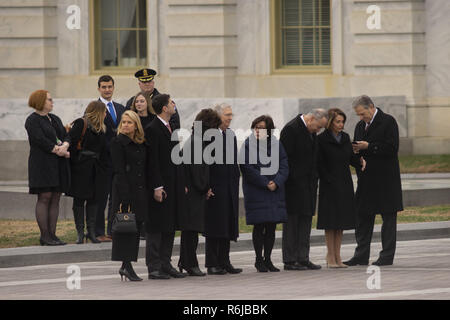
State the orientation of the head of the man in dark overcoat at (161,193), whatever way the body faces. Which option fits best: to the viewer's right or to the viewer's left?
to the viewer's right

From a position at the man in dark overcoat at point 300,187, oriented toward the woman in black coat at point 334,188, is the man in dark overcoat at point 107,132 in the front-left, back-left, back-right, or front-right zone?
back-left

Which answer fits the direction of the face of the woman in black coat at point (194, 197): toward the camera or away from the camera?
away from the camera

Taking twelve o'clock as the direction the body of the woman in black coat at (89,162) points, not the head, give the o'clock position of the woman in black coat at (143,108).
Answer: the woman in black coat at (143,108) is roughly at 12 o'clock from the woman in black coat at (89,162).

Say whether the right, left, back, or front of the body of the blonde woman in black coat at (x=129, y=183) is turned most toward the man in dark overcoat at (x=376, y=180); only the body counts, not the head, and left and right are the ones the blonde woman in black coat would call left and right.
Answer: left

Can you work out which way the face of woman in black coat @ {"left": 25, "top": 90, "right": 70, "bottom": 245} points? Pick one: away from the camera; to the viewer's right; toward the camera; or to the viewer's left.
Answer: to the viewer's right
